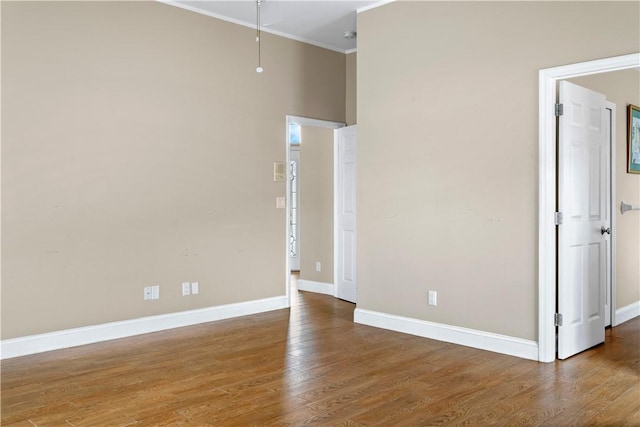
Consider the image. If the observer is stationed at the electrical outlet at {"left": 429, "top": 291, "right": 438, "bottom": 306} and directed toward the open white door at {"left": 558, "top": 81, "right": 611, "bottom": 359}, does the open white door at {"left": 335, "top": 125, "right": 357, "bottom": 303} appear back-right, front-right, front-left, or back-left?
back-left

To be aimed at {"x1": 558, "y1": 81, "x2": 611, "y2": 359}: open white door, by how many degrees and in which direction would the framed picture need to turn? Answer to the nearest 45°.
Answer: approximately 45° to its right

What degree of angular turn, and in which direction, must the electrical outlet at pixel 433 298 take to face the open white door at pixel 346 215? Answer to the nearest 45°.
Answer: approximately 90° to its right

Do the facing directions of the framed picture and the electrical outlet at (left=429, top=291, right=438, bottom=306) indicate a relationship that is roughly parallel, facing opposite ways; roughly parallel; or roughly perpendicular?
roughly perpendicular

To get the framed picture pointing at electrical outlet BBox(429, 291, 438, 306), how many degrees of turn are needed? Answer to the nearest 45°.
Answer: approximately 90° to its right

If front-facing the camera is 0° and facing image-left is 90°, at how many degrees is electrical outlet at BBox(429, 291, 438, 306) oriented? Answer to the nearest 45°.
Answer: approximately 45°

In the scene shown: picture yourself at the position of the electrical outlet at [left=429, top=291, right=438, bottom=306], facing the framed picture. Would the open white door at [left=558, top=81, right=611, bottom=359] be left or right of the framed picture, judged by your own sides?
right

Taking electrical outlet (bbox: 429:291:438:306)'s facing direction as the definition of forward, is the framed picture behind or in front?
behind

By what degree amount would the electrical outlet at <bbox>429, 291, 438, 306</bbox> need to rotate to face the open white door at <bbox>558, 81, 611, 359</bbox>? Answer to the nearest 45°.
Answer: approximately 135° to its left
